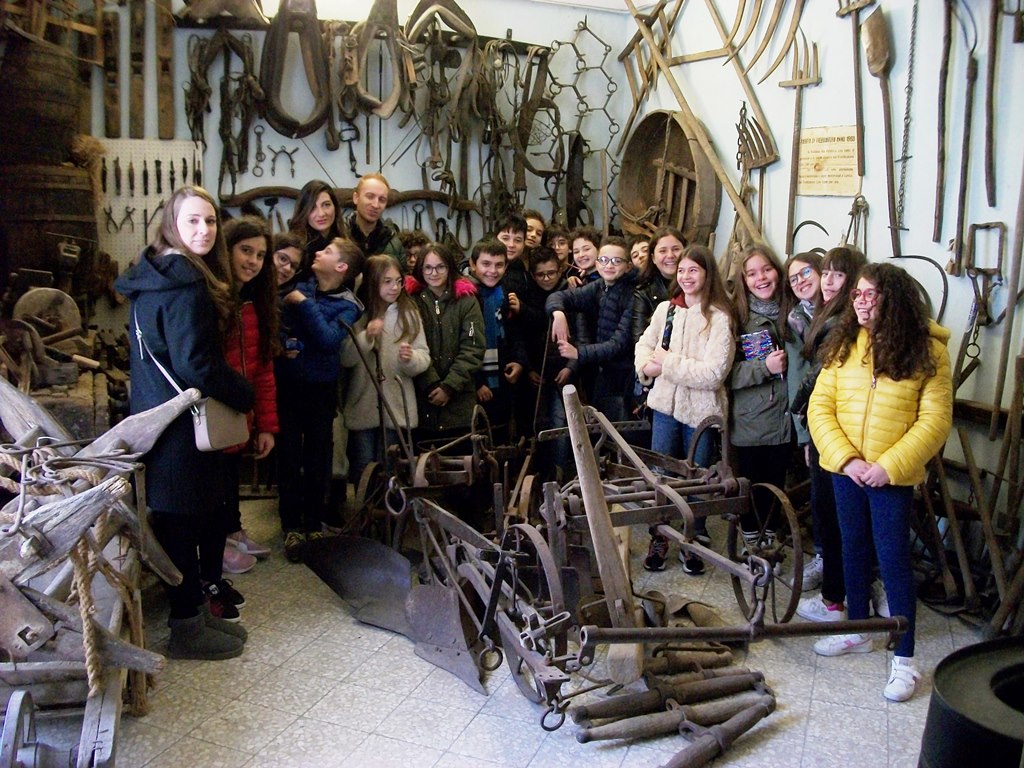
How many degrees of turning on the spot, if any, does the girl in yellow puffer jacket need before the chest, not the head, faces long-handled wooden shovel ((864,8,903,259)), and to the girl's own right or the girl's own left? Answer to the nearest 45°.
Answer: approximately 135° to the girl's own right

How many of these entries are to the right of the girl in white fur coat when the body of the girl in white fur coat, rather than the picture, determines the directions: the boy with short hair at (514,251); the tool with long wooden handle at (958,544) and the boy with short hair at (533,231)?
2

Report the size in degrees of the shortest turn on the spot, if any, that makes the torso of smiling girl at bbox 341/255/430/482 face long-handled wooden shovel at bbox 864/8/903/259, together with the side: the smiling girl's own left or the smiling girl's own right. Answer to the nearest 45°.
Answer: approximately 45° to the smiling girl's own left

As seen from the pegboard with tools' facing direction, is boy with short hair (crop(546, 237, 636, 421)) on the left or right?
on its left

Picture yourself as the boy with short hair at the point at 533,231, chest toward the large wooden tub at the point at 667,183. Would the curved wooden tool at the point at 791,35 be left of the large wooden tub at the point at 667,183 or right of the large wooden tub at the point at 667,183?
right

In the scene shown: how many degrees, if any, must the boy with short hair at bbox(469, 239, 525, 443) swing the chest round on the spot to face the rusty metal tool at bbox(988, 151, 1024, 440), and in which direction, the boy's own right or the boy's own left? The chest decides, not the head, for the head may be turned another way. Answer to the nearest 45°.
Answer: approximately 45° to the boy's own left

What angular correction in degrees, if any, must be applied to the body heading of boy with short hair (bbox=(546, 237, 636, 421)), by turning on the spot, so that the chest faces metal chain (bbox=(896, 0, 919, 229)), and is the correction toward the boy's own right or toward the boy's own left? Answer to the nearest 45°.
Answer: approximately 135° to the boy's own left

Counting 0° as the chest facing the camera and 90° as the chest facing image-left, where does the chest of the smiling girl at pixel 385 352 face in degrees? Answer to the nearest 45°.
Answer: approximately 315°

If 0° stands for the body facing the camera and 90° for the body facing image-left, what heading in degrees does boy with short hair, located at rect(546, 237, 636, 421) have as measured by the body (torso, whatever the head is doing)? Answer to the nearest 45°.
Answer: approximately 45°
